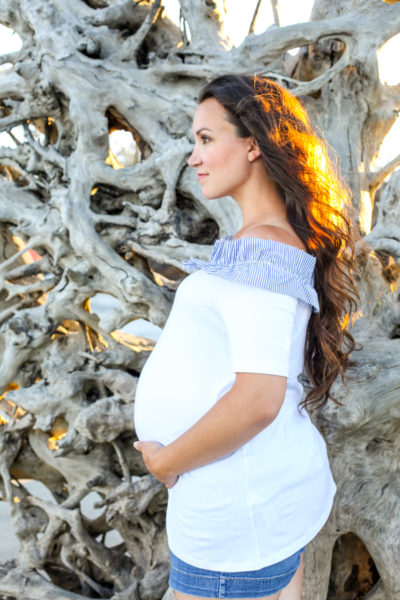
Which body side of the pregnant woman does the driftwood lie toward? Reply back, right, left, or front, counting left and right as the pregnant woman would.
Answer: right

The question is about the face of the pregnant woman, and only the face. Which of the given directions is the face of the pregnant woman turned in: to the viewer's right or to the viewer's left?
to the viewer's left

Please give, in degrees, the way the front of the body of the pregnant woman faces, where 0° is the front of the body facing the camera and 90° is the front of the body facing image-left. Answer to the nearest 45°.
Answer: approximately 90°
